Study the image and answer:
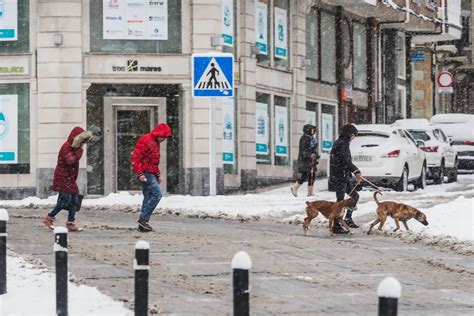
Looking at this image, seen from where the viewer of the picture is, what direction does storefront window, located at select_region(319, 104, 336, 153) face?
facing the viewer and to the right of the viewer

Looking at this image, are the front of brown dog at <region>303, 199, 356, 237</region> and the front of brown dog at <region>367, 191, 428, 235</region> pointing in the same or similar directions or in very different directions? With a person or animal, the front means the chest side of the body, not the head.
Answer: same or similar directions

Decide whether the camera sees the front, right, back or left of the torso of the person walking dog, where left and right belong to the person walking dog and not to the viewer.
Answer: right

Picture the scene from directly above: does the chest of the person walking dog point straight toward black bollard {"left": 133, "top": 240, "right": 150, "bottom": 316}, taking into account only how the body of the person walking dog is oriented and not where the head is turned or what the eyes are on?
no

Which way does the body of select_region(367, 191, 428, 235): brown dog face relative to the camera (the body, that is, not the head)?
to the viewer's right

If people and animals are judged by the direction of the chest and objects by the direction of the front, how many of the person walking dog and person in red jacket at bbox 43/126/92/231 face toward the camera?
0

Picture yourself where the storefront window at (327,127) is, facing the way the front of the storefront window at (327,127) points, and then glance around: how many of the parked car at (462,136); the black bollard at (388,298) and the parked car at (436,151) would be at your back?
0

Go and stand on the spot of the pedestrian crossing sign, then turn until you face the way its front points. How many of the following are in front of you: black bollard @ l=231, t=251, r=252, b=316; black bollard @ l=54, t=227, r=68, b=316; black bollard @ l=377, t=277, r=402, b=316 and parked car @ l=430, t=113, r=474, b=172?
3

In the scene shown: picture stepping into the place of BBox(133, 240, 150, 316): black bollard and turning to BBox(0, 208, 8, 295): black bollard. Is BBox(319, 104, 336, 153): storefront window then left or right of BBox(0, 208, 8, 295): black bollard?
right

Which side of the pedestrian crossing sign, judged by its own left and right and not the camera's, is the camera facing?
front

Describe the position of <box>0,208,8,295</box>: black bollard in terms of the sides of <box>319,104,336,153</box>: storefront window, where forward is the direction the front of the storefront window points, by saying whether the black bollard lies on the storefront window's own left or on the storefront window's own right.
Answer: on the storefront window's own right

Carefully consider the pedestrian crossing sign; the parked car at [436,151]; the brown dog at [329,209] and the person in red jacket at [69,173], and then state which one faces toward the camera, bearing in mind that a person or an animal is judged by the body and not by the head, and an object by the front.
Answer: the pedestrian crossing sign

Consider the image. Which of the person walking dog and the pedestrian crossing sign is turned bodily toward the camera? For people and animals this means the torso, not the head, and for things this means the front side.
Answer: the pedestrian crossing sign

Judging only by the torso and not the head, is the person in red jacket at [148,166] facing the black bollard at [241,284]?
no

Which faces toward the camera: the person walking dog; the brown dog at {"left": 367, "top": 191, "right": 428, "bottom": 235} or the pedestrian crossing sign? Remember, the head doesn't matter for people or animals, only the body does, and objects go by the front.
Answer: the pedestrian crossing sign
